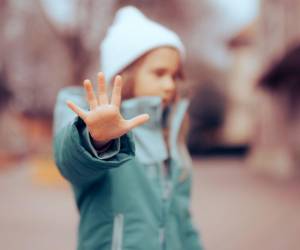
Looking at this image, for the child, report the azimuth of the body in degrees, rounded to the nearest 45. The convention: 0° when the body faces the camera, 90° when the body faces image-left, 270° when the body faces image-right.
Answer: approximately 315°
